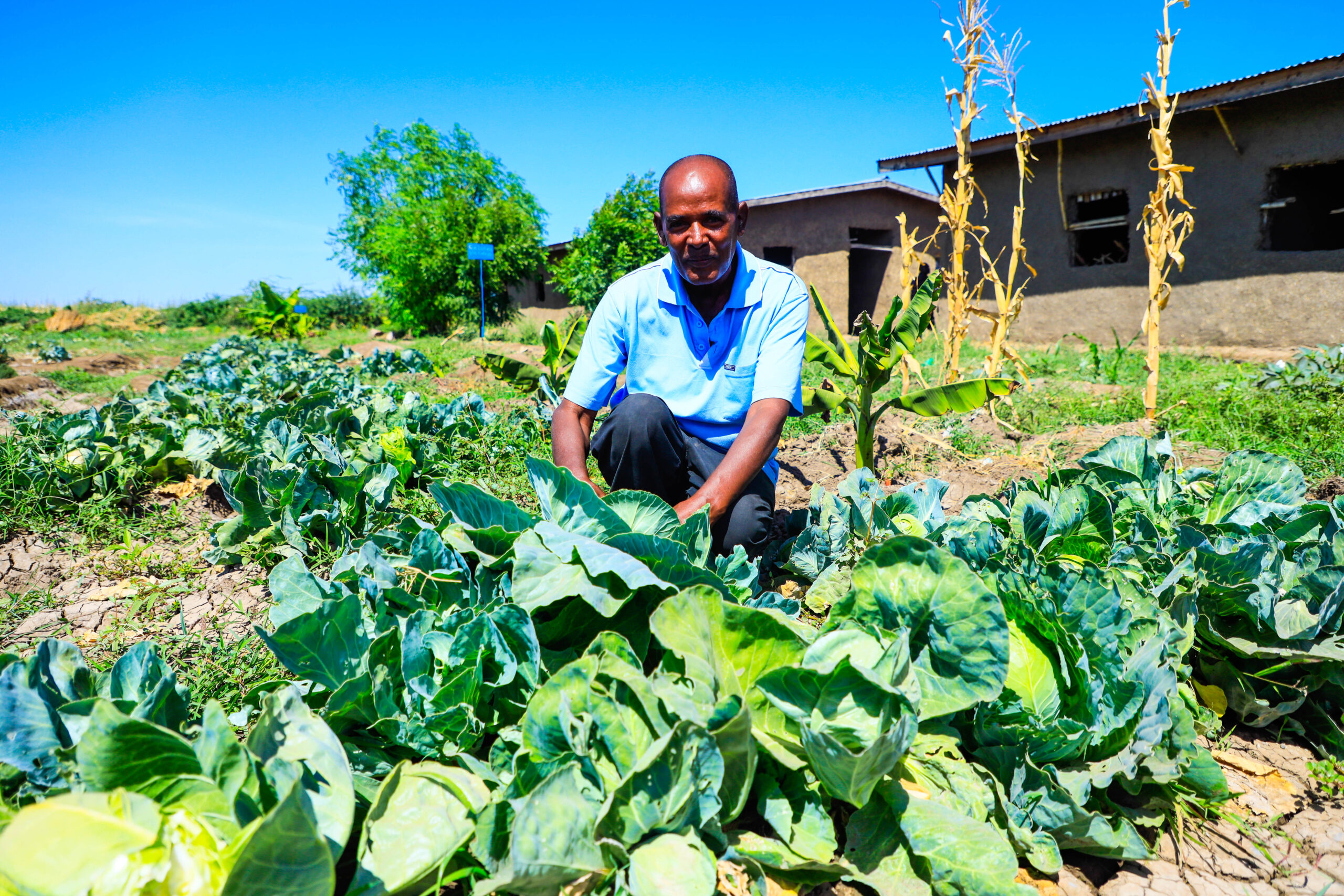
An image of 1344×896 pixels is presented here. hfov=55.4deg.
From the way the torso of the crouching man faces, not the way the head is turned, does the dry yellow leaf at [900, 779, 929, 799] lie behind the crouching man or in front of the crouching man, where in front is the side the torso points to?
in front

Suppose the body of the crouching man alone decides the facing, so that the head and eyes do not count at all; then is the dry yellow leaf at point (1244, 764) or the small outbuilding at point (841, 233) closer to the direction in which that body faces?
the dry yellow leaf

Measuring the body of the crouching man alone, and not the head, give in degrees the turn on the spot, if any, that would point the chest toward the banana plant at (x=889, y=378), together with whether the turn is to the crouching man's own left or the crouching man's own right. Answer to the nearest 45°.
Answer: approximately 135° to the crouching man's own left

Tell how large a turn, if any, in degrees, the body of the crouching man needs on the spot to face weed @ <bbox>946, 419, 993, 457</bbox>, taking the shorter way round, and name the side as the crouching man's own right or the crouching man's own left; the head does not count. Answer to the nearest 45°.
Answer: approximately 135° to the crouching man's own left

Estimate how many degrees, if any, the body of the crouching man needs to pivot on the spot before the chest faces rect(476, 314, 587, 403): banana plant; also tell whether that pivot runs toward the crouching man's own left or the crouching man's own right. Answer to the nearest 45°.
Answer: approximately 180°

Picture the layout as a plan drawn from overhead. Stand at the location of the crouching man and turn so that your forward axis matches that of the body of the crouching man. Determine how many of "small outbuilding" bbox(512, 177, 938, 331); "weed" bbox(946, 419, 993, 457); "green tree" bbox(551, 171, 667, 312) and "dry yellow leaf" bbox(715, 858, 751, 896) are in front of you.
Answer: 1

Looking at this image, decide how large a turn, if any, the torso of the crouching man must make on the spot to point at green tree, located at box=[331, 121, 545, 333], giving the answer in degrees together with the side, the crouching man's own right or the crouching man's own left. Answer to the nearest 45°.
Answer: approximately 180°

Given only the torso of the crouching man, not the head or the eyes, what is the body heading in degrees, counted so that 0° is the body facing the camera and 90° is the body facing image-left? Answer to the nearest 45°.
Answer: approximately 0°

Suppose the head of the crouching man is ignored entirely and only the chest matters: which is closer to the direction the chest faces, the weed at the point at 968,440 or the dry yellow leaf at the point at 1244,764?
the dry yellow leaf

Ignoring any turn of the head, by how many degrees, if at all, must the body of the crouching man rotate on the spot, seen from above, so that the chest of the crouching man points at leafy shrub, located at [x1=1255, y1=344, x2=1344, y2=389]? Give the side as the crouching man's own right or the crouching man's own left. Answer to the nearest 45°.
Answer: approximately 135° to the crouching man's own left
